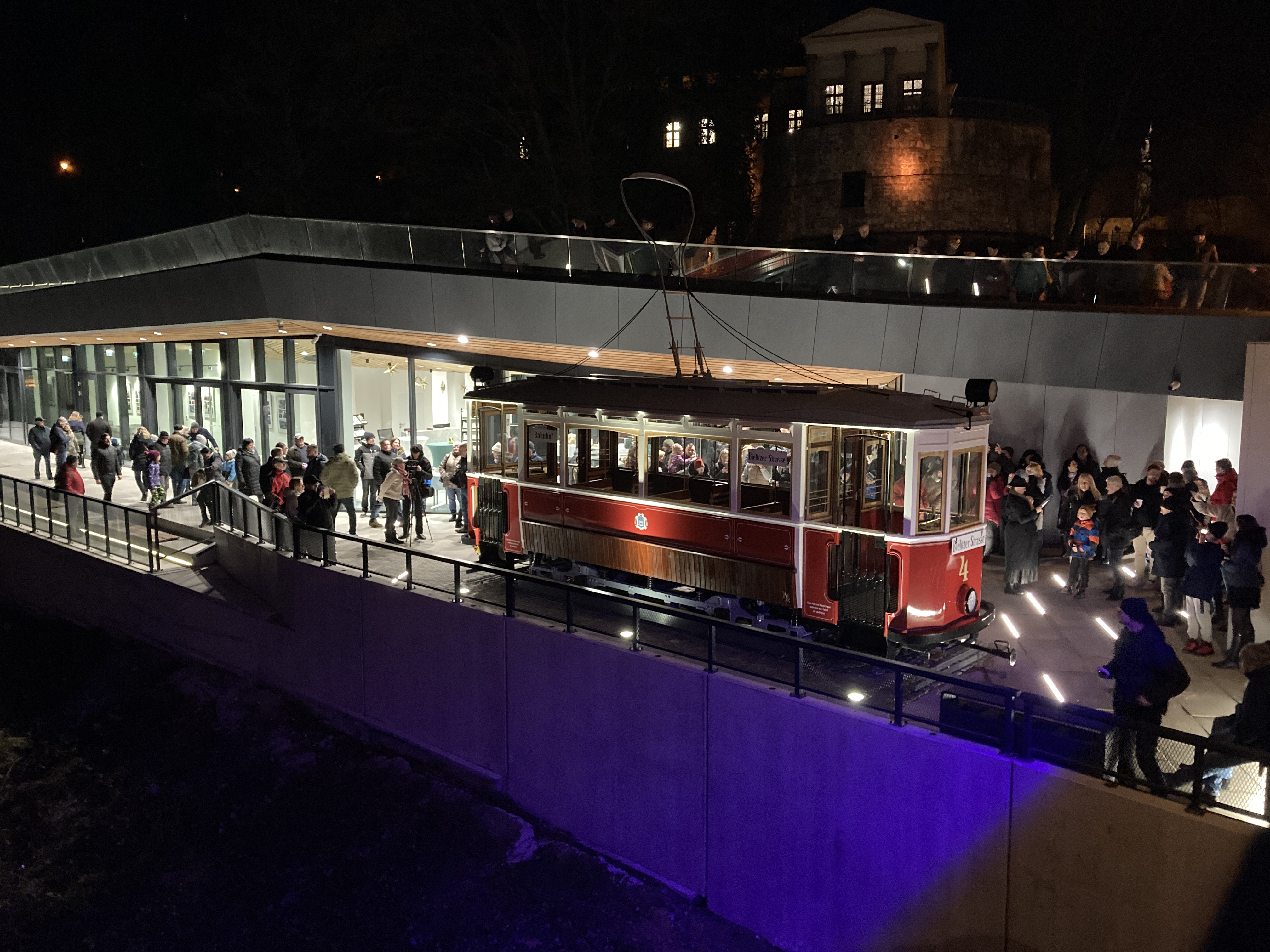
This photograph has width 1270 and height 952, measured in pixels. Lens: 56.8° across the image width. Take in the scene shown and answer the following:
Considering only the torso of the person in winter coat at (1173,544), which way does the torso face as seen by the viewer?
to the viewer's left

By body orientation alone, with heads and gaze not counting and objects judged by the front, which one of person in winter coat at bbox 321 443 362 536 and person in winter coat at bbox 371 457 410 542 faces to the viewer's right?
person in winter coat at bbox 371 457 410 542

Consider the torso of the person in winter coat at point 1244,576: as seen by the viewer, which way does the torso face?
to the viewer's left

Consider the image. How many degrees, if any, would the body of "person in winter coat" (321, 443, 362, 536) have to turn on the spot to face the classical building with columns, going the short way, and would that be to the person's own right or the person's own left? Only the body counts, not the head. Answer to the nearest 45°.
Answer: approximately 45° to the person's own right

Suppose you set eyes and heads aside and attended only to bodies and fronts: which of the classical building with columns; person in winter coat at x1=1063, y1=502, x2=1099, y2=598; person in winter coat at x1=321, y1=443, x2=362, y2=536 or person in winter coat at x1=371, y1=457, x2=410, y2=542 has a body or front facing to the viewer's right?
person in winter coat at x1=371, y1=457, x2=410, y2=542

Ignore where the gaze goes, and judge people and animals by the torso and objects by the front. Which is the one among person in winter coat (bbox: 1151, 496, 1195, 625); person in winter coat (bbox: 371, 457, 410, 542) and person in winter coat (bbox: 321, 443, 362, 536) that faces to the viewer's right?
person in winter coat (bbox: 371, 457, 410, 542)

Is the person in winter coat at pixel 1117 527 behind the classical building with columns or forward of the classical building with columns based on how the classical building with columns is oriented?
forward

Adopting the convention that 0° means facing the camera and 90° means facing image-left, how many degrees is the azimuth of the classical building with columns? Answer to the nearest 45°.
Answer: approximately 0°

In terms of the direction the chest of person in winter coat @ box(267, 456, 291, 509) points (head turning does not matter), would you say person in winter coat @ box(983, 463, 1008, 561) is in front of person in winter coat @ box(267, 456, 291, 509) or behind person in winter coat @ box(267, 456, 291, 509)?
in front

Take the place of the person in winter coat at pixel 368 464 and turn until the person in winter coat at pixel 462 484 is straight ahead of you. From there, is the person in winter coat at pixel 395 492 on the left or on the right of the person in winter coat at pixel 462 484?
right

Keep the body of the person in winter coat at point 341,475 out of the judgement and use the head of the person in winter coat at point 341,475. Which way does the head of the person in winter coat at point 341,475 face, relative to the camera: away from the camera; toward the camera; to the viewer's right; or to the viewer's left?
away from the camera

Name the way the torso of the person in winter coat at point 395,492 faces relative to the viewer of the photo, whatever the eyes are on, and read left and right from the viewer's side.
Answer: facing to the right of the viewer

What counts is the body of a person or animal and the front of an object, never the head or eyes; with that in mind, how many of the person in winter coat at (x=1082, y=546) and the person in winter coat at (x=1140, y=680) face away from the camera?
0

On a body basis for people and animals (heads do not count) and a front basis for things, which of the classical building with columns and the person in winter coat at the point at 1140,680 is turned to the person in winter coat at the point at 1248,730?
the classical building with columns

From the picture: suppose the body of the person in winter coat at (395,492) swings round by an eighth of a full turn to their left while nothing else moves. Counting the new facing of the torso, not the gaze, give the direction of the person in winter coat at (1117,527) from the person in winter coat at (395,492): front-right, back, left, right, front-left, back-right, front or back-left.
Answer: right
